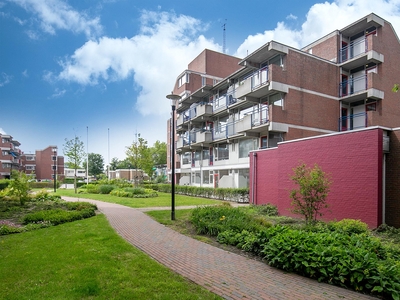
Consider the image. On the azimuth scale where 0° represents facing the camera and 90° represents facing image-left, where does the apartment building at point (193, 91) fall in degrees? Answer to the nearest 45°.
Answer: approximately 45°

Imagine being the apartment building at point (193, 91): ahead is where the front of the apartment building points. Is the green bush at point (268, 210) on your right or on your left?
on your left

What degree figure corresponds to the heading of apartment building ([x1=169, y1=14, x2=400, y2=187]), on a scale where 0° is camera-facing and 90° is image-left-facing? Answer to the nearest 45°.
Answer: approximately 45°

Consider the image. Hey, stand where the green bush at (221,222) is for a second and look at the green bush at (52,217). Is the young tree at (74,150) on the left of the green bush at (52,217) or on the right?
right
